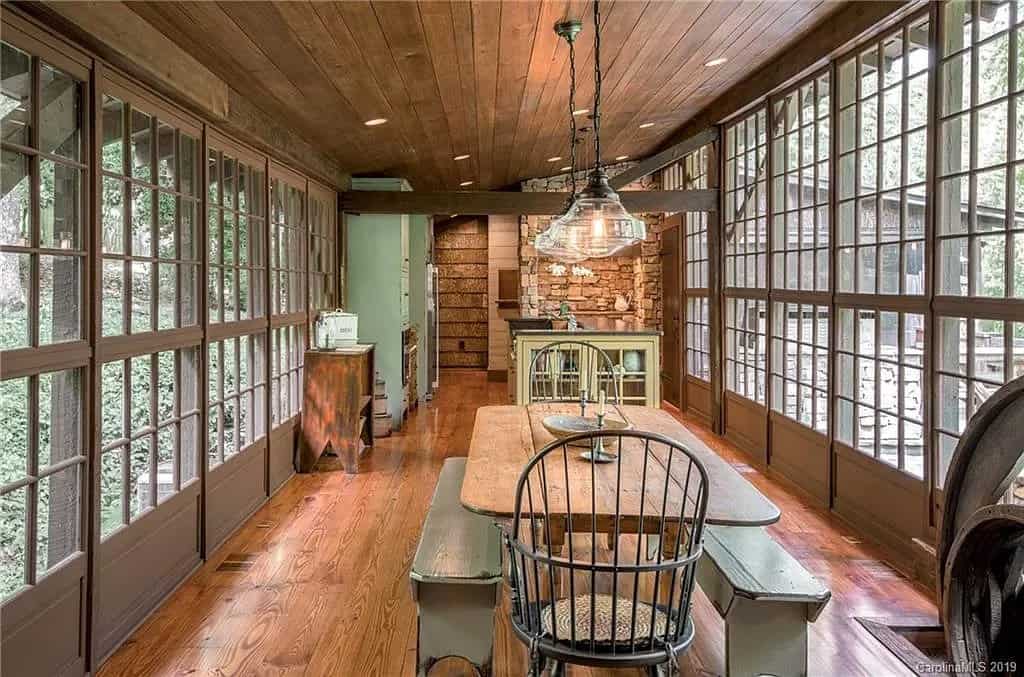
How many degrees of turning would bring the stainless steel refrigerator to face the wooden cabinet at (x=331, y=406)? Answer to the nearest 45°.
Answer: approximately 90° to its right

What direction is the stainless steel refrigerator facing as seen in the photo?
to the viewer's right

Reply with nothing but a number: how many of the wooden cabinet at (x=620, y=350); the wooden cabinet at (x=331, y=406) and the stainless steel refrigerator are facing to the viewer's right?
2

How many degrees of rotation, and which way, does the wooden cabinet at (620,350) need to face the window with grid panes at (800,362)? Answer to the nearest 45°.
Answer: approximately 45° to its left

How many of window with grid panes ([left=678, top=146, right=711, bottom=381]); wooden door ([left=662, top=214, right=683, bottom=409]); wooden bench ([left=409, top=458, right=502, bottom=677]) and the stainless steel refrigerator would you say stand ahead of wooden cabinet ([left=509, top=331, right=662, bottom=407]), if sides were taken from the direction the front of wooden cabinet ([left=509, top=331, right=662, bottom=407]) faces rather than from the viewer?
1

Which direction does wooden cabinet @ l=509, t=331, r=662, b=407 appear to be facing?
toward the camera

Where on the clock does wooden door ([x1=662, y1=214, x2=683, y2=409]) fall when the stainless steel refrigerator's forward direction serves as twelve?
The wooden door is roughly at 1 o'clock from the stainless steel refrigerator.

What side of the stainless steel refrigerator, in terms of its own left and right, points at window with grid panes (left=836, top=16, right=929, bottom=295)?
right

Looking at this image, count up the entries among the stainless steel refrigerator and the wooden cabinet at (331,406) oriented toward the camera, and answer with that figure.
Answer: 0

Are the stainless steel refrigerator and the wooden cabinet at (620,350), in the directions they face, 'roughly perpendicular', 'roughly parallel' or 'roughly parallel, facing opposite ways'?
roughly perpendicular

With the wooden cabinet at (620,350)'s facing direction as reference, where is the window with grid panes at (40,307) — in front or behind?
in front

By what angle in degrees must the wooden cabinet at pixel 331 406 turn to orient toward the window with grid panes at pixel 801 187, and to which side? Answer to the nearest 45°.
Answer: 0° — it already faces it

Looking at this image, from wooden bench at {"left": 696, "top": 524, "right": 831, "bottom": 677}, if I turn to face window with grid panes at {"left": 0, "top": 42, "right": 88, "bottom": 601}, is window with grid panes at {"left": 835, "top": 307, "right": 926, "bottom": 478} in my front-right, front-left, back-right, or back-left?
back-right

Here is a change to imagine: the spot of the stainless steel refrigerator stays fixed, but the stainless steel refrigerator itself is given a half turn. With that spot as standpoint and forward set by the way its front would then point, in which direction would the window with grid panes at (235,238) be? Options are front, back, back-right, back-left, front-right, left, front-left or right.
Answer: left

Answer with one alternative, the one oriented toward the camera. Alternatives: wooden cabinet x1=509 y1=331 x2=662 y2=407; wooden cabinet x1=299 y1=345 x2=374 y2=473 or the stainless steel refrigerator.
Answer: wooden cabinet x1=509 y1=331 x2=662 y2=407

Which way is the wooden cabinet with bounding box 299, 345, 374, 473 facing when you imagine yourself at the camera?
facing to the right of the viewer

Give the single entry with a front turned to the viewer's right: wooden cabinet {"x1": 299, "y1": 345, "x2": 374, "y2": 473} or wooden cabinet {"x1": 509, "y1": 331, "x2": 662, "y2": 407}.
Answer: wooden cabinet {"x1": 299, "y1": 345, "x2": 374, "y2": 473}
